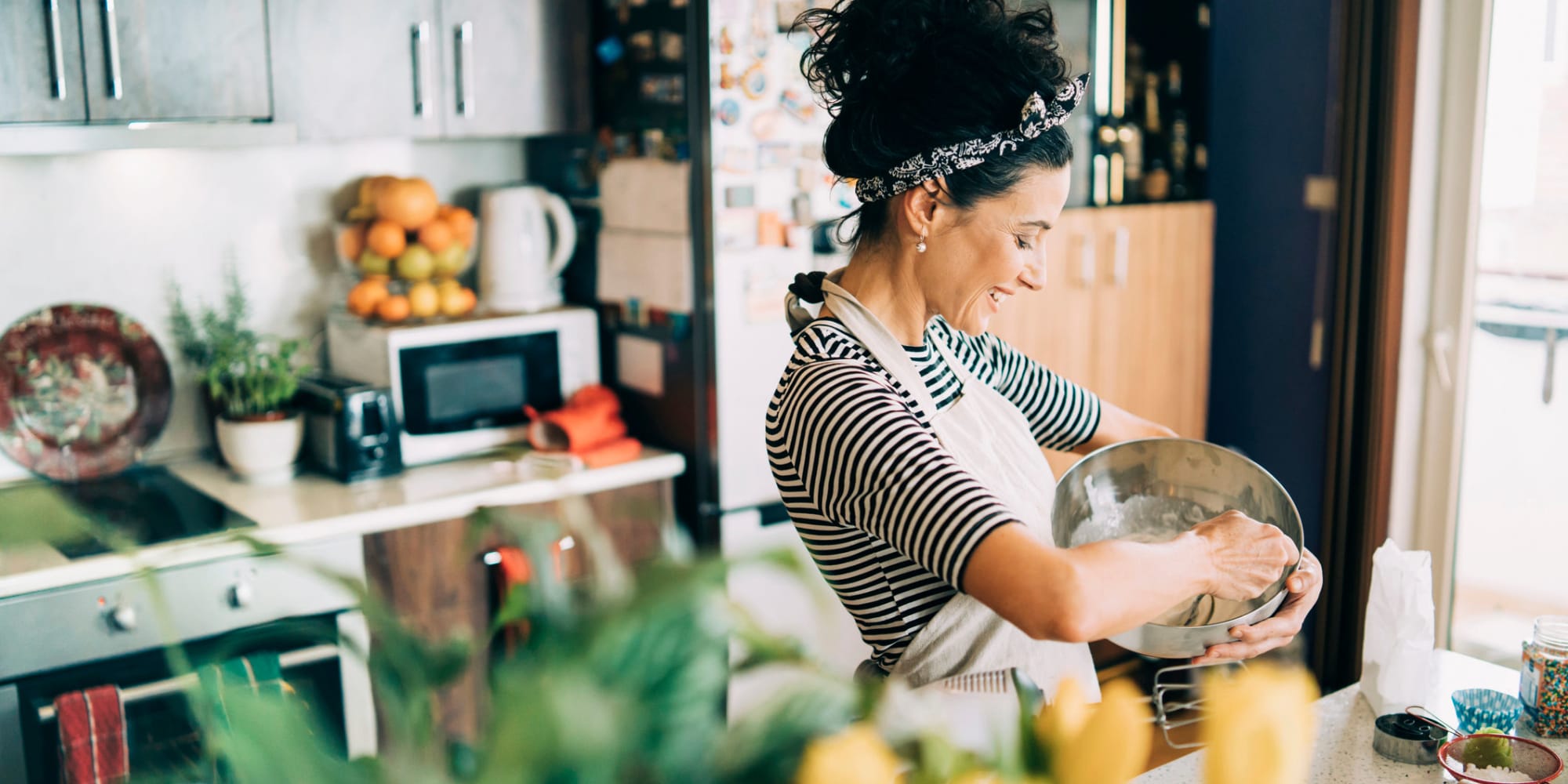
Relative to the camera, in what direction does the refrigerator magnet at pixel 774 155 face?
facing the viewer

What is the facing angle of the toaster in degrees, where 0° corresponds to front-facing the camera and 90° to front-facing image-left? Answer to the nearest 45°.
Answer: approximately 315°

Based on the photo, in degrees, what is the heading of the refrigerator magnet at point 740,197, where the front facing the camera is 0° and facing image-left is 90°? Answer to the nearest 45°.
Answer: approximately 0°

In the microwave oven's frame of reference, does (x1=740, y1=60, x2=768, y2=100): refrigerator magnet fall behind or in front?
in front

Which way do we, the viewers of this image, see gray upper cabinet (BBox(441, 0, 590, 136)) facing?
facing the viewer and to the right of the viewer

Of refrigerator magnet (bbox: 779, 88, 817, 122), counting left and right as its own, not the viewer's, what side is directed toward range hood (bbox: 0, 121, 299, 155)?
right

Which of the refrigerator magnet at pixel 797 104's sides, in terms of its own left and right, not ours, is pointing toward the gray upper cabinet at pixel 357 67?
right

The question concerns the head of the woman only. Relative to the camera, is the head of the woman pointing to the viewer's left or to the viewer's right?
to the viewer's right

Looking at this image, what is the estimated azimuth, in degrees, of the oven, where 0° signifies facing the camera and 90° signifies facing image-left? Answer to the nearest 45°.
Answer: approximately 315°

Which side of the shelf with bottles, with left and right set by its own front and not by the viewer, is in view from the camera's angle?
front

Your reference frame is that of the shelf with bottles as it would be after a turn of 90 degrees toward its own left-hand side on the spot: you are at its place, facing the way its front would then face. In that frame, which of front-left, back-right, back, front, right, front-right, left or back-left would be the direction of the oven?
back-right

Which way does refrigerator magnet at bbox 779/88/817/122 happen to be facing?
toward the camera

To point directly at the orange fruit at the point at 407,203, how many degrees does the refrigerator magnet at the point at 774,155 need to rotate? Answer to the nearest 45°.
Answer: approximately 90° to its right
